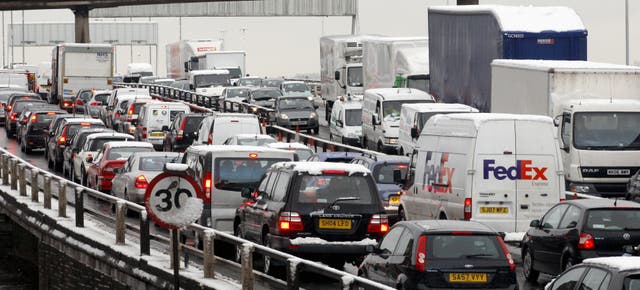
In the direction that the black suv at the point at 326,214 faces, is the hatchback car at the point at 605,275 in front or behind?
behind

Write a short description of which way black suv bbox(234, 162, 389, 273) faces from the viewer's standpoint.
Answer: facing away from the viewer and to the left of the viewer

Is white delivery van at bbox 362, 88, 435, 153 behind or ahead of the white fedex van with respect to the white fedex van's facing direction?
ahead

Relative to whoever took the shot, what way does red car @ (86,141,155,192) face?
facing away from the viewer and to the left of the viewer

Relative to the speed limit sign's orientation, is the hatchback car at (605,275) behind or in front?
in front

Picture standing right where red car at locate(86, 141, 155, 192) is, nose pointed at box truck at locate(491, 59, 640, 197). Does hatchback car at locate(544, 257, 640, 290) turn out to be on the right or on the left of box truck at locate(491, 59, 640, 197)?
right

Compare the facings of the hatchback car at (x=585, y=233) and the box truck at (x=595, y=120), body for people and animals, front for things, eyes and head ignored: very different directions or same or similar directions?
very different directions

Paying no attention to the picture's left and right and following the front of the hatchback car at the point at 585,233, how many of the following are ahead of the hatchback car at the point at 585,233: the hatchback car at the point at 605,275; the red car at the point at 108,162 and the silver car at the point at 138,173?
2
